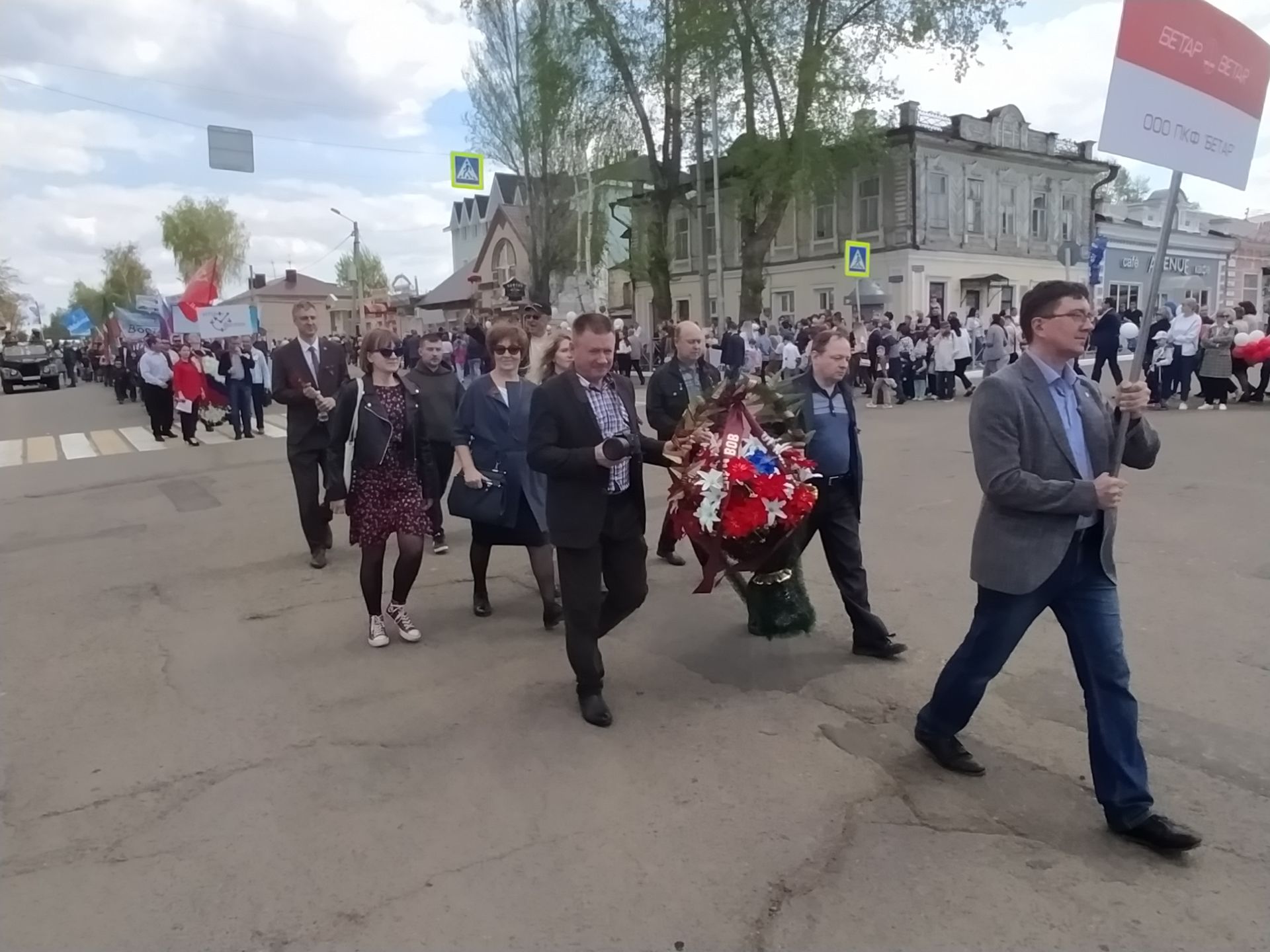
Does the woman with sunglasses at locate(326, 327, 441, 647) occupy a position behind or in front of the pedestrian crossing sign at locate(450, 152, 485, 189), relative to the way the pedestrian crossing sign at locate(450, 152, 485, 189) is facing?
in front

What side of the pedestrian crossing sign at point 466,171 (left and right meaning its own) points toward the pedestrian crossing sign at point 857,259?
left

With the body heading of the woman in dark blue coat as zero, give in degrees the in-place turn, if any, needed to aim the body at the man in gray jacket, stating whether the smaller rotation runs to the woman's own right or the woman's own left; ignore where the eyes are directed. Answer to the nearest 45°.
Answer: approximately 45° to the woman's own left

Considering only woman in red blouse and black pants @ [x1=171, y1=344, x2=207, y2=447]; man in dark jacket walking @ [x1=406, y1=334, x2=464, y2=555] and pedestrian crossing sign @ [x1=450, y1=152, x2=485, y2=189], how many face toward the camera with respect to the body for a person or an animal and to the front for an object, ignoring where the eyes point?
3

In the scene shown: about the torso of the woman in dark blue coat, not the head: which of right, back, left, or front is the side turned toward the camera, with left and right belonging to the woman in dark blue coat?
front

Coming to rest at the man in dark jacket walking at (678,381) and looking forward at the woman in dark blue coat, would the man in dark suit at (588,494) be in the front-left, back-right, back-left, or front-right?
front-left

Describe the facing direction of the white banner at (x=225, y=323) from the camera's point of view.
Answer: facing the viewer

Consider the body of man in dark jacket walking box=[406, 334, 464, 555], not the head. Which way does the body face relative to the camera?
toward the camera

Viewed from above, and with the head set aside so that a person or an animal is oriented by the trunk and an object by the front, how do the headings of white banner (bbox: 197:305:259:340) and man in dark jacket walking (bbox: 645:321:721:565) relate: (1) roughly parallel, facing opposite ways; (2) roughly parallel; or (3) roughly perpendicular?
roughly parallel

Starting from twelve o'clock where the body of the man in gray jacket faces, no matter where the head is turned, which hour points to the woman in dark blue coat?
The woman in dark blue coat is roughly at 5 o'clock from the man in gray jacket.

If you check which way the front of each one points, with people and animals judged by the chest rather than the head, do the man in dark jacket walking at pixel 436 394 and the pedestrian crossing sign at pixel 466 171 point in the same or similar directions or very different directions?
same or similar directions

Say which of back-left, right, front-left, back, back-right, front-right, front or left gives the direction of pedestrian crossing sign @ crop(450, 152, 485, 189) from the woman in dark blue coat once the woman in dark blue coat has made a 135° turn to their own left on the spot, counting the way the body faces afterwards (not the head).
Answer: front-left

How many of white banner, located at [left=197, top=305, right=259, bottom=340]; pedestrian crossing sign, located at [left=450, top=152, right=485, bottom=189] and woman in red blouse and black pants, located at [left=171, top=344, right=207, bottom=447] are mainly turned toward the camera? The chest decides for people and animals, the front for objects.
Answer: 3

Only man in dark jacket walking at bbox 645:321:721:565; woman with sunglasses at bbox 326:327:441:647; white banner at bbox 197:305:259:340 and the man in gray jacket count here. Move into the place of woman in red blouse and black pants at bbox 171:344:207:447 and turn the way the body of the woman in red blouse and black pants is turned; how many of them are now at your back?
1

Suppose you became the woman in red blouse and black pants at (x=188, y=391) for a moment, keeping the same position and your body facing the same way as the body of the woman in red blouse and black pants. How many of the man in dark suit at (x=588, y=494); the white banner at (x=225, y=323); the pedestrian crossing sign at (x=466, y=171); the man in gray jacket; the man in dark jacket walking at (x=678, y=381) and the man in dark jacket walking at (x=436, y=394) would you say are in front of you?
4

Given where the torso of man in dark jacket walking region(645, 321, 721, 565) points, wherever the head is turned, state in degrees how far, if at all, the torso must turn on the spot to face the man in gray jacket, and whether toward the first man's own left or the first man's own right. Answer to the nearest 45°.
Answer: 0° — they already face them

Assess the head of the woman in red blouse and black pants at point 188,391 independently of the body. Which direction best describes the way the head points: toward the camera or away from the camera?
toward the camera

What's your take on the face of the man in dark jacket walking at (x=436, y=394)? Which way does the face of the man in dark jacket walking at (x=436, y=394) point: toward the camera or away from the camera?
toward the camera

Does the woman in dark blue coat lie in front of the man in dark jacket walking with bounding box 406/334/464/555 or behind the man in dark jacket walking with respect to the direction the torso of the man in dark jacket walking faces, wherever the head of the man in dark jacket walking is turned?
in front
